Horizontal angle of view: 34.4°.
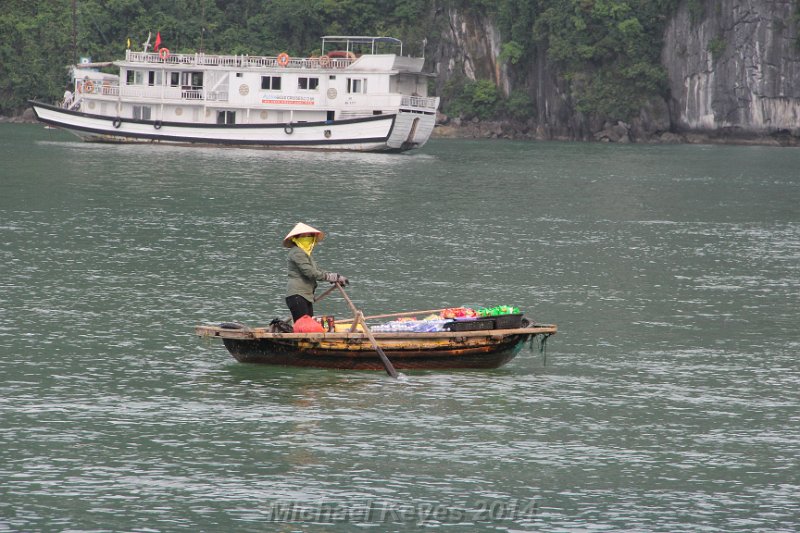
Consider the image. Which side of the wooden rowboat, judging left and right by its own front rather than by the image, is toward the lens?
right

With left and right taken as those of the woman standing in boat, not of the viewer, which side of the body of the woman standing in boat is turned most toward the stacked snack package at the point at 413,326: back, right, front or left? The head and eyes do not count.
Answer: front

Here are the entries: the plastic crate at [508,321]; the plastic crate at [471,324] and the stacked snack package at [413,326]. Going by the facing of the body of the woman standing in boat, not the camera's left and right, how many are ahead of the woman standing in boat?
3

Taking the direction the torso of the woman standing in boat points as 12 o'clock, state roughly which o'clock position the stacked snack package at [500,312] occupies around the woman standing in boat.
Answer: The stacked snack package is roughly at 12 o'clock from the woman standing in boat.

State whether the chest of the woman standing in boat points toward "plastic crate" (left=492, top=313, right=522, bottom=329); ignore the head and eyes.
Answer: yes

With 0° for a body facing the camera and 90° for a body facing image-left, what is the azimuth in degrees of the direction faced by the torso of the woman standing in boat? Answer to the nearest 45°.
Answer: approximately 270°

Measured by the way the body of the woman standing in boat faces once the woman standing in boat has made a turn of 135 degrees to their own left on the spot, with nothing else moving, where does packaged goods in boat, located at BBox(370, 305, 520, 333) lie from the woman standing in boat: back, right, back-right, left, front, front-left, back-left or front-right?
back-right
